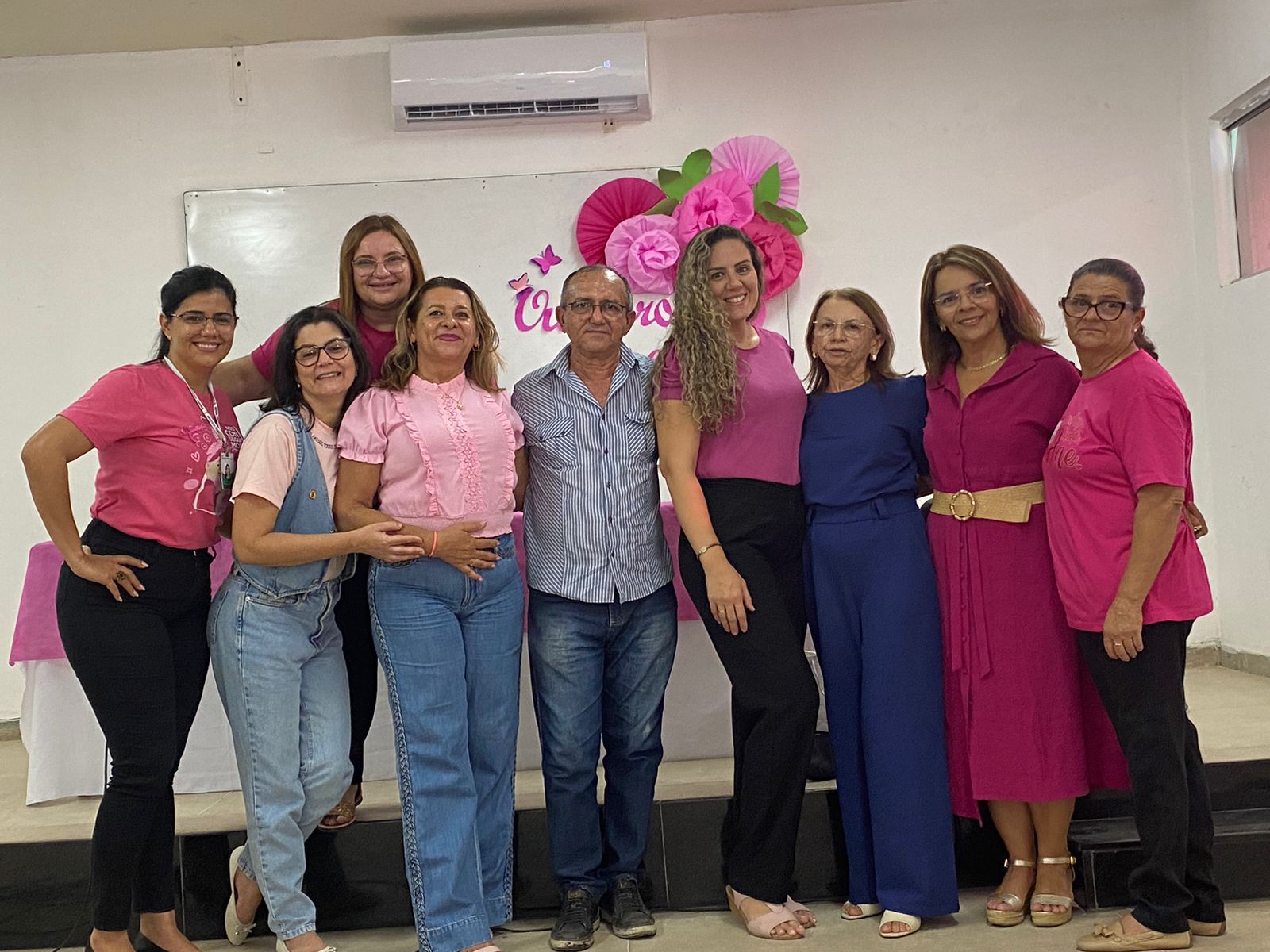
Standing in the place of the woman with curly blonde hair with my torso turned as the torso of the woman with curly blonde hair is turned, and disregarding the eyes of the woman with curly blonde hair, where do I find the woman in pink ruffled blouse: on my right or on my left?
on my right

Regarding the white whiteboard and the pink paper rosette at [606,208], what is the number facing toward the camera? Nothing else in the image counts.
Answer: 2

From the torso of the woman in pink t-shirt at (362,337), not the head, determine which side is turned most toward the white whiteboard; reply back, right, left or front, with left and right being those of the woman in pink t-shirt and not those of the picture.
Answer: back

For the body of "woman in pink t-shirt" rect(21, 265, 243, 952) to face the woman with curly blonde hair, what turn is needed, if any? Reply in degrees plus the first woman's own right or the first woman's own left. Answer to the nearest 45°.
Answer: approximately 45° to the first woman's own left

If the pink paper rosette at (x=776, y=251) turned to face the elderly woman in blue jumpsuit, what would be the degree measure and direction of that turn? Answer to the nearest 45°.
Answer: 0° — it already faces them

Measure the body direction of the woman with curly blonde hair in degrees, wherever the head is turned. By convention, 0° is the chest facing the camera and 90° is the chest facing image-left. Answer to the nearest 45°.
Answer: approximately 315°

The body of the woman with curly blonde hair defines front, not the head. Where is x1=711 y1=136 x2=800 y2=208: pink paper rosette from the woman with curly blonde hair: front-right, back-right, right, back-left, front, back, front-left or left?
back-left

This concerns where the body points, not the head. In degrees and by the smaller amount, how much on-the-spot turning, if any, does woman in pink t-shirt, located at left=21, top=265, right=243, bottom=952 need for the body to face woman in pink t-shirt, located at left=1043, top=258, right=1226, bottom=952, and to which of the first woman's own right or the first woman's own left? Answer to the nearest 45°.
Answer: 0° — they already face them

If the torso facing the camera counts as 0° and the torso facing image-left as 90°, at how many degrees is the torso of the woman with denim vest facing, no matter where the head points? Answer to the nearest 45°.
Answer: approximately 315°

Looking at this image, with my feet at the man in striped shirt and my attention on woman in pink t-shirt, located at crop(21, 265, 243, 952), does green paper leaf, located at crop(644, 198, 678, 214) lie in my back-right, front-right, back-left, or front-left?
back-right
